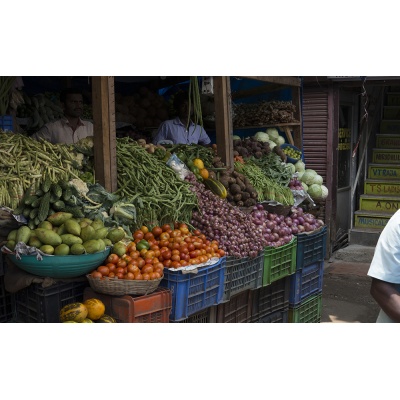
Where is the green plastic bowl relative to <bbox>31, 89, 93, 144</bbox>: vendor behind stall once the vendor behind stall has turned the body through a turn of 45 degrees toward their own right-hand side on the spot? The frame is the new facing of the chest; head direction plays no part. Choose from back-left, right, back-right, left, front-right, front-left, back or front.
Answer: front

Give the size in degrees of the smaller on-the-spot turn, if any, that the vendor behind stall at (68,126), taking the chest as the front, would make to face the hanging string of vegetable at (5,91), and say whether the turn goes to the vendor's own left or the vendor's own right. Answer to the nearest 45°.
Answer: approximately 135° to the vendor's own right

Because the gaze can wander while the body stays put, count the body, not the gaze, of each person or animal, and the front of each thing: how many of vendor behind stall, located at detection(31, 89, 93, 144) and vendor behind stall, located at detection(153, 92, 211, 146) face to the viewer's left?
0

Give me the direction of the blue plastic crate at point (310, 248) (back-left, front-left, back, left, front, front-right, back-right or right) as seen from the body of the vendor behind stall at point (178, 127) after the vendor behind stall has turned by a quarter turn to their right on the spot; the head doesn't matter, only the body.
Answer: back-left

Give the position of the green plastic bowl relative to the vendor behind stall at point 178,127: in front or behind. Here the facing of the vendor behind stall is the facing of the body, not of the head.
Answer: in front

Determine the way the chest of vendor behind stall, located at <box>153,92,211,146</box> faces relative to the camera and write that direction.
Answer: toward the camera

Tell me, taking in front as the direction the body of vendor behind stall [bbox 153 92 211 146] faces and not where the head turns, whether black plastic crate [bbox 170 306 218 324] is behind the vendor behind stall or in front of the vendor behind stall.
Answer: in front

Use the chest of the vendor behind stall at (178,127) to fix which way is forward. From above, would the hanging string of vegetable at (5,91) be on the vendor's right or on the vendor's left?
on the vendor's right

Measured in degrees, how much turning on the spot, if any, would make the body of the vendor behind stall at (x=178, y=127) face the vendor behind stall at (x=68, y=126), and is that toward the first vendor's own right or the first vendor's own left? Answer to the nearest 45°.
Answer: approximately 45° to the first vendor's own right

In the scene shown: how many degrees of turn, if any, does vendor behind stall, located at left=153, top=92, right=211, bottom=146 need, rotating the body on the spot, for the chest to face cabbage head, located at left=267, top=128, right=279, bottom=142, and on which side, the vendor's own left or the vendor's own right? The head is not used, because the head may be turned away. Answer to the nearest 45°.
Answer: approximately 135° to the vendor's own left

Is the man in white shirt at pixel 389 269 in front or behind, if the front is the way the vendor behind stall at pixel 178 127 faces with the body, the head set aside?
in front

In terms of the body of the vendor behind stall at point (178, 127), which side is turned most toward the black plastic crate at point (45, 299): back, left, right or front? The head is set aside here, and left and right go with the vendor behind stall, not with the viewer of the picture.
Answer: front

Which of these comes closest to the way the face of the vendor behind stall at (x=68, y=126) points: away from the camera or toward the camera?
toward the camera

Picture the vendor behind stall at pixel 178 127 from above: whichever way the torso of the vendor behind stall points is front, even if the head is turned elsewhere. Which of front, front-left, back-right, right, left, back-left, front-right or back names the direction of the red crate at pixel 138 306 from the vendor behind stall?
front

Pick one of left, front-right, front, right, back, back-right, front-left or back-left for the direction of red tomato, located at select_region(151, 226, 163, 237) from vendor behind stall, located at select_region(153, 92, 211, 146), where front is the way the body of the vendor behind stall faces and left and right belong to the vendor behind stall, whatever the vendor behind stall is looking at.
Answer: front

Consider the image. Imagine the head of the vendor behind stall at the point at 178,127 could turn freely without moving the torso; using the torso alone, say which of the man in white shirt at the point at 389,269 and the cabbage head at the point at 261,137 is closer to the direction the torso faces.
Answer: the man in white shirt
